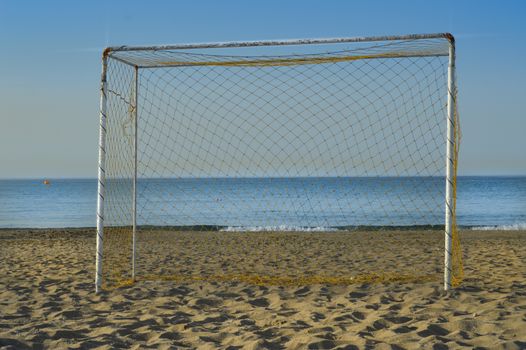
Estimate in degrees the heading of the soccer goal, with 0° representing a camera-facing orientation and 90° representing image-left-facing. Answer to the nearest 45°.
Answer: approximately 0°
